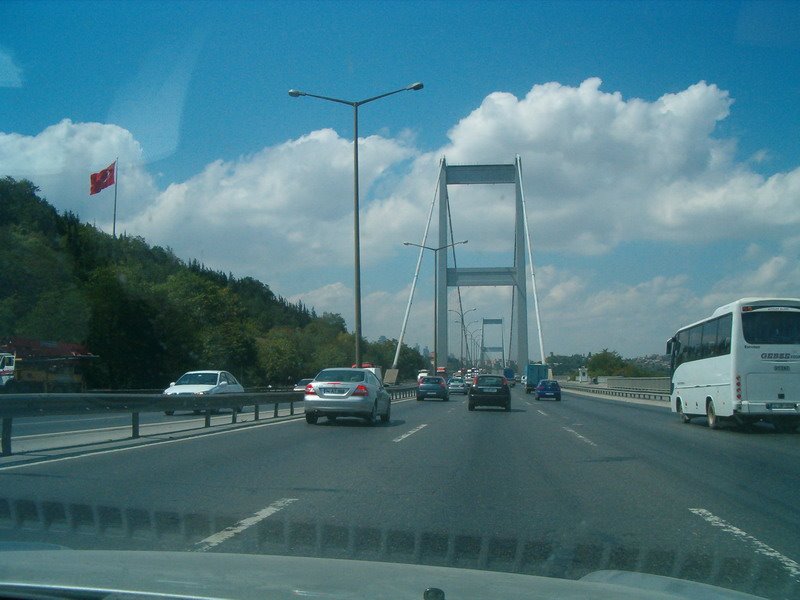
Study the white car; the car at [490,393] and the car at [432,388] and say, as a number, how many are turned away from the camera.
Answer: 2

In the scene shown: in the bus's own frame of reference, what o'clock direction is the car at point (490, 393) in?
The car is roughly at 12 o'clock from the bus.

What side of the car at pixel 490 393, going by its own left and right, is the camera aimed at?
back

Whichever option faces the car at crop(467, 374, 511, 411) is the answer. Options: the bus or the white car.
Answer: the bus

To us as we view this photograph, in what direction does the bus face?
facing away from the viewer and to the left of the viewer

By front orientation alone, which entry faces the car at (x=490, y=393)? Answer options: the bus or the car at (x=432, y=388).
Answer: the bus

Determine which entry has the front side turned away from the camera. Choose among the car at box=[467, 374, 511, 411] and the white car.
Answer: the car

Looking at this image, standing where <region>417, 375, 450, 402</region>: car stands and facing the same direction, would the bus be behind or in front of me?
behind

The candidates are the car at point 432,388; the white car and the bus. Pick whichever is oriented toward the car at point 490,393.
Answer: the bus

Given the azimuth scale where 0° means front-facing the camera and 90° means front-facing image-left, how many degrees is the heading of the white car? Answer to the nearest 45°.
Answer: approximately 45°

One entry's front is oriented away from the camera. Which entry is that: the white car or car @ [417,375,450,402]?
the car

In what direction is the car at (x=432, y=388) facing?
away from the camera

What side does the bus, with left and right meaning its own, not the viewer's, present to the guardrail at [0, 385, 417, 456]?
left
